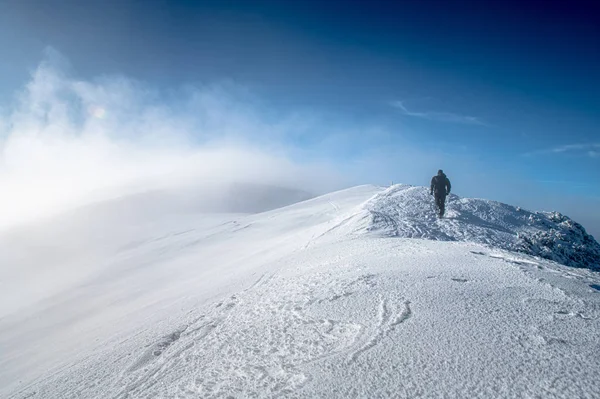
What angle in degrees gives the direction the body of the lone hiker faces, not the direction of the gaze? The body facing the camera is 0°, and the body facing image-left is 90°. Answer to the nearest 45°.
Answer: approximately 180°
